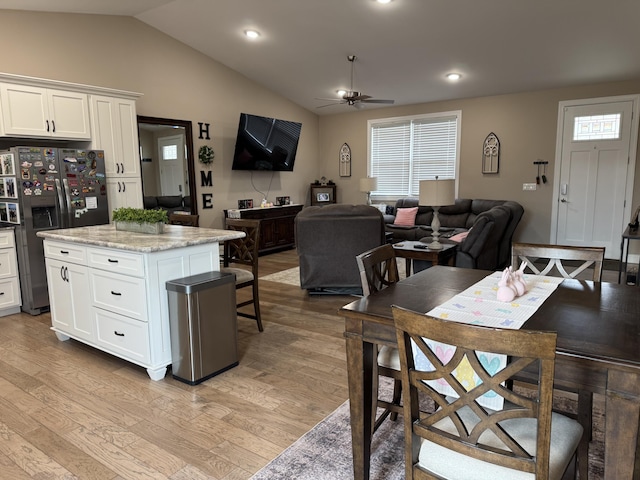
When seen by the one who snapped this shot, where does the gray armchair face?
facing away from the viewer

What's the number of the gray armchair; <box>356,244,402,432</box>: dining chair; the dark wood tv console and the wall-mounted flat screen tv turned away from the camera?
1

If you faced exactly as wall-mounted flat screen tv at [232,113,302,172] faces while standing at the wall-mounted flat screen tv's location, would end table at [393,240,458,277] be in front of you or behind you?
in front

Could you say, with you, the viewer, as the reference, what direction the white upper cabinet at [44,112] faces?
facing the viewer and to the right of the viewer

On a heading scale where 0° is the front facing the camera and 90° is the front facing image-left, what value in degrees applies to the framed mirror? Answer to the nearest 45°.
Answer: approximately 315°

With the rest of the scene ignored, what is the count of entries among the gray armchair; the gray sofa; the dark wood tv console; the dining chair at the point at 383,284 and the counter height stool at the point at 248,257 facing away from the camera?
1

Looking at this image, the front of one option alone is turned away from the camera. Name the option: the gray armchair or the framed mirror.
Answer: the gray armchair

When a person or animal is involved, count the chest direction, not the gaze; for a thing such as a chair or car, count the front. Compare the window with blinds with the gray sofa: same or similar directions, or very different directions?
same or similar directions

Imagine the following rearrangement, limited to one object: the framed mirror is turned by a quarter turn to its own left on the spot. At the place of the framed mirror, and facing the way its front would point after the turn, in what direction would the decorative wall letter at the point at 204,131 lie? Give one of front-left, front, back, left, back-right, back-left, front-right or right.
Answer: front

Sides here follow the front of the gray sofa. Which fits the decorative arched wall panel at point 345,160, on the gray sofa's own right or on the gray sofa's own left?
on the gray sofa's own right

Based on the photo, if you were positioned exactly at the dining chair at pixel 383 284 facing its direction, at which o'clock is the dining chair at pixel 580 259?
the dining chair at pixel 580 259 is roughly at 10 o'clock from the dining chair at pixel 383 284.

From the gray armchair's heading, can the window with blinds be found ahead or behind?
ahead

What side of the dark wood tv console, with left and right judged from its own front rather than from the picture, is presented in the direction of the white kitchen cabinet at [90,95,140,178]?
right

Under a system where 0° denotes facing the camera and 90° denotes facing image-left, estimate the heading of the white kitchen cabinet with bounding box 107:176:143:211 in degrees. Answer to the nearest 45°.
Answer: approximately 315°

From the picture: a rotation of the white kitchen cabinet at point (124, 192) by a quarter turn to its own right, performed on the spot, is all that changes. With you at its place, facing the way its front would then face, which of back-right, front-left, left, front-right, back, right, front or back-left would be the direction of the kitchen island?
front-left

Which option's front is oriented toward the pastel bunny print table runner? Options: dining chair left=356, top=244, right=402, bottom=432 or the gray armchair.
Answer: the dining chair

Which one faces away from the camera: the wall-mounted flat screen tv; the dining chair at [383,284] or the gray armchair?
the gray armchair

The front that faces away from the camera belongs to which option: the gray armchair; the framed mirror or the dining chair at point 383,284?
the gray armchair

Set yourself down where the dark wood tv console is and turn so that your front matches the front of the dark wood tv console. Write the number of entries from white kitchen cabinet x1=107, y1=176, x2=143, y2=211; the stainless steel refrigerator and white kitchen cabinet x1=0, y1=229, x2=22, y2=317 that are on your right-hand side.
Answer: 3
